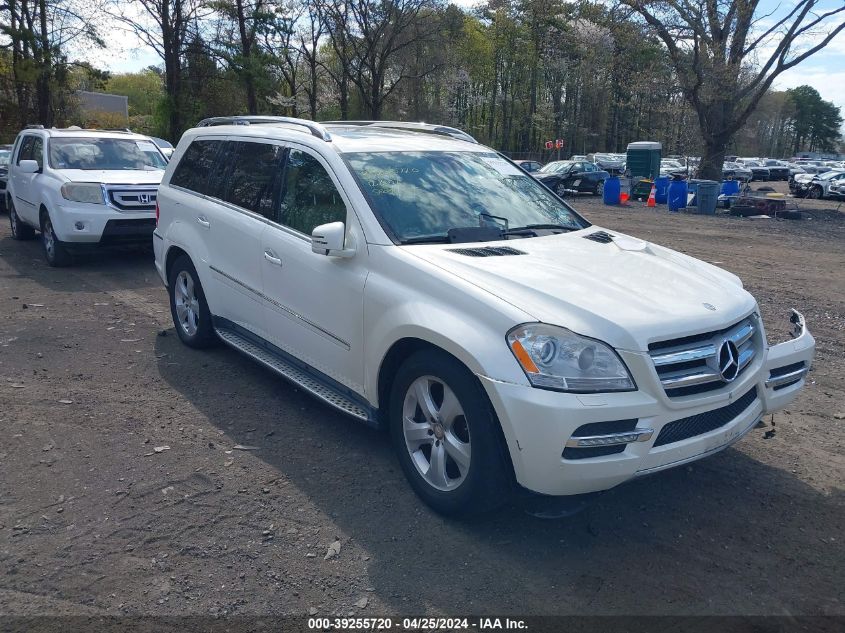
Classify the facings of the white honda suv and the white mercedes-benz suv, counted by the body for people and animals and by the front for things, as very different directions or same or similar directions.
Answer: same or similar directions

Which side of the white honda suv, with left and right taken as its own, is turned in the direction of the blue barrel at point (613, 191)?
left

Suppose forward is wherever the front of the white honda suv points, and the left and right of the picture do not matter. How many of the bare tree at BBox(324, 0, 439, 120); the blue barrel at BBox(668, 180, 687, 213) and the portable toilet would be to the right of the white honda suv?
0

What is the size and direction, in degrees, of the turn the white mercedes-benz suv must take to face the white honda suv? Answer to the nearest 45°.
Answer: approximately 180°

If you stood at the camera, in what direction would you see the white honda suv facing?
facing the viewer and to the right of the viewer

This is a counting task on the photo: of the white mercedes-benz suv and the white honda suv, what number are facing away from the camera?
0

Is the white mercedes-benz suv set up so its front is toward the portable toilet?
no

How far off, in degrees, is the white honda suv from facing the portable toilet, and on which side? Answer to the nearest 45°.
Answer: approximately 90° to its left

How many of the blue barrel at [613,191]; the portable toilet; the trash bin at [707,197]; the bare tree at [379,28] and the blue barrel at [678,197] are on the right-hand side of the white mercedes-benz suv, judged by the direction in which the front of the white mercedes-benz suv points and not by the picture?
0

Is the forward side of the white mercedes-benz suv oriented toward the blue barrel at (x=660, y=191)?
no

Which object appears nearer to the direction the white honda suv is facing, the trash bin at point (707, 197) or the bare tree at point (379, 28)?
the trash bin
